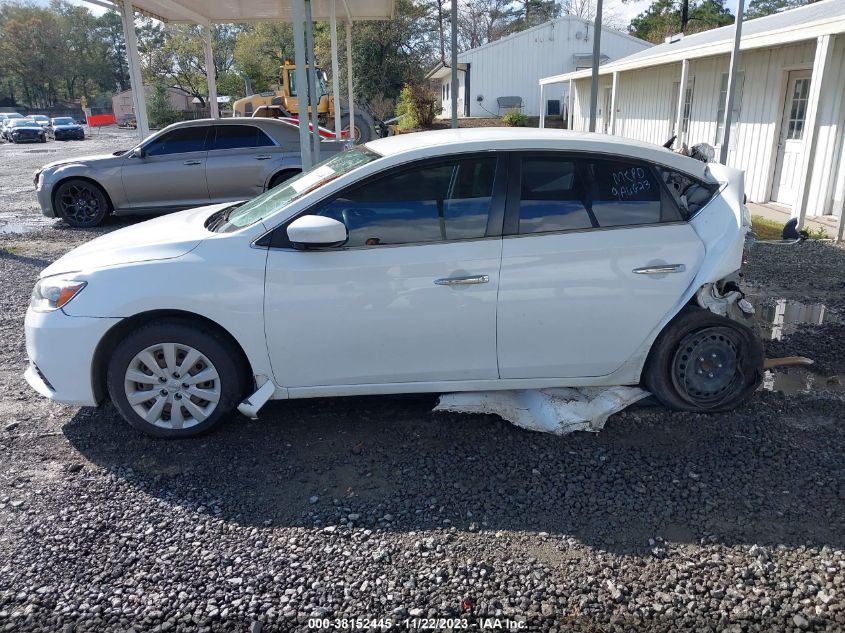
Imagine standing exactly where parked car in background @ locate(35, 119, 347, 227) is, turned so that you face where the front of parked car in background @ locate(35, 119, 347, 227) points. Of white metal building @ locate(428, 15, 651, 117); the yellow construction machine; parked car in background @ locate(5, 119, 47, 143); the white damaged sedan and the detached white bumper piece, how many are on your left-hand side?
2

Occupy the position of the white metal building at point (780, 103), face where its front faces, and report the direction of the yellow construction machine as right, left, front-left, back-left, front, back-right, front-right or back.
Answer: right

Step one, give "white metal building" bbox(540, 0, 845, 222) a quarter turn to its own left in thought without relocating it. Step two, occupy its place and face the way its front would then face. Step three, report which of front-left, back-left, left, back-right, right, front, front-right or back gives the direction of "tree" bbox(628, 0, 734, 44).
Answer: back-left

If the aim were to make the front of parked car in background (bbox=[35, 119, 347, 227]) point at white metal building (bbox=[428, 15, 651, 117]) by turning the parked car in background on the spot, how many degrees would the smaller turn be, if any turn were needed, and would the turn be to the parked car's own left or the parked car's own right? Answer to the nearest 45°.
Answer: approximately 135° to the parked car's own right

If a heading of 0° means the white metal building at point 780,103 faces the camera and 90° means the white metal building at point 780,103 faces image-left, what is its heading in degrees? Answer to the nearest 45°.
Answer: approximately 45°

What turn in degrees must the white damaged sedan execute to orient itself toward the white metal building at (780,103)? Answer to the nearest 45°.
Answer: approximately 135° to its right

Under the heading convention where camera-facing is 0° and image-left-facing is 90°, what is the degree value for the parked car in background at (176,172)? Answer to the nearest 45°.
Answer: approximately 90°

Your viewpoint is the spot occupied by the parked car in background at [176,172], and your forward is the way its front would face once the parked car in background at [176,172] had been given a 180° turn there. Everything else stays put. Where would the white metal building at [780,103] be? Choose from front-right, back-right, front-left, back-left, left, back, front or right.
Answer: front

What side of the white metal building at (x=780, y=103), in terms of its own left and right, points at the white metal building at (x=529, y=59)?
right

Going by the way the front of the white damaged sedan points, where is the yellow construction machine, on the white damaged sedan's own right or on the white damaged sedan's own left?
on the white damaged sedan's own right

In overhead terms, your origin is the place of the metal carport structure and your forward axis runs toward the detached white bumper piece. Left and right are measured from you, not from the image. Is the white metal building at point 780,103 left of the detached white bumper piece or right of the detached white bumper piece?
left

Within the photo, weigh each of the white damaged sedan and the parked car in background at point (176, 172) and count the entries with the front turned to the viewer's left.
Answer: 2

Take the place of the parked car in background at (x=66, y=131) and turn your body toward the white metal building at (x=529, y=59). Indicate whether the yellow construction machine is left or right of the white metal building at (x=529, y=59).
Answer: right

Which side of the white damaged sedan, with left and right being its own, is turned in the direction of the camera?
left
